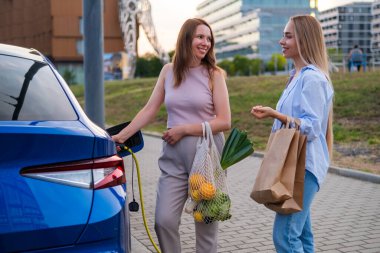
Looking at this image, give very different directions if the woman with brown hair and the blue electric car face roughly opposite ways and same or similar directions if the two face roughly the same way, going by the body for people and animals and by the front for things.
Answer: very different directions

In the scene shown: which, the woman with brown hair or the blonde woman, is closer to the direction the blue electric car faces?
the woman with brown hair

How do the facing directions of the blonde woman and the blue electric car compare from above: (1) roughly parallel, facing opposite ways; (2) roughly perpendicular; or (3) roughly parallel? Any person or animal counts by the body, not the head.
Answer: roughly perpendicular

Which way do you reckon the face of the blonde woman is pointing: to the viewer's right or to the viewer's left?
to the viewer's left

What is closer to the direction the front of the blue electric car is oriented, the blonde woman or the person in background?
the person in background

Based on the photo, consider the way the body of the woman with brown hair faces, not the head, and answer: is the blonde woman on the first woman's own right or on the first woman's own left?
on the first woman's own left

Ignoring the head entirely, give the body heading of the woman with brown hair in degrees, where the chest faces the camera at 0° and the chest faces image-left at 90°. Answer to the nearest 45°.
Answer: approximately 0°

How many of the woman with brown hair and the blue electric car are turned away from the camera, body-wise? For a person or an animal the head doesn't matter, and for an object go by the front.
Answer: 1

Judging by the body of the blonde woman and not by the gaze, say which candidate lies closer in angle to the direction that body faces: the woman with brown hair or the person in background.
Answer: the woman with brown hair

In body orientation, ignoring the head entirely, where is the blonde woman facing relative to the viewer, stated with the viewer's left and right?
facing to the left of the viewer

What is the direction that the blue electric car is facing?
away from the camera
